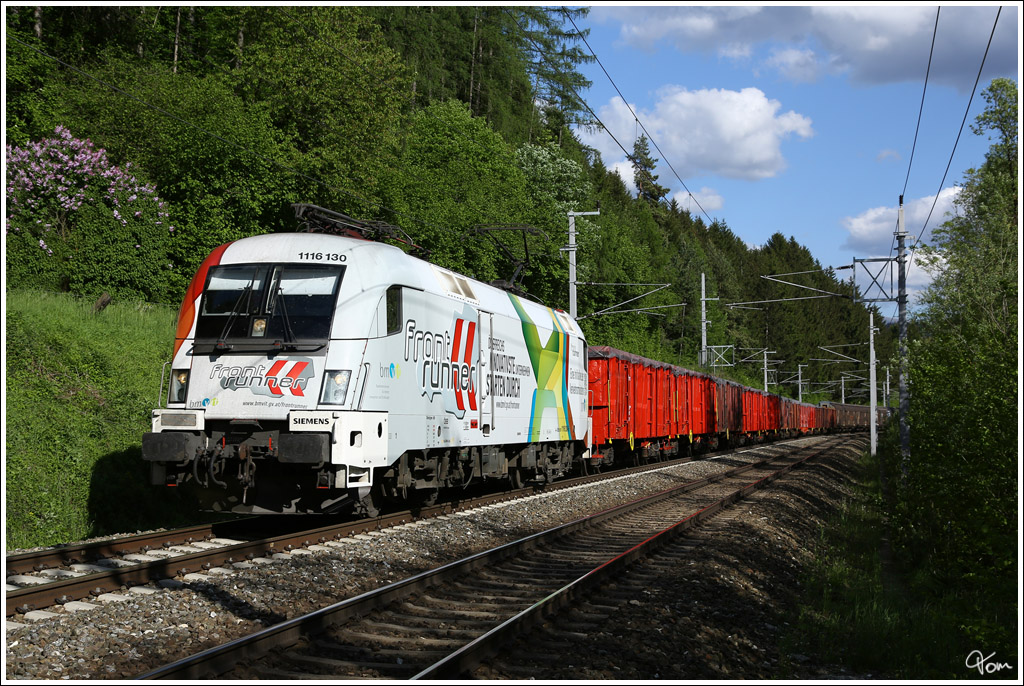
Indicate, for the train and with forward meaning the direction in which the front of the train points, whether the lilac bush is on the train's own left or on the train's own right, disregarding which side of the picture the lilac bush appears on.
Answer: on the train's own right

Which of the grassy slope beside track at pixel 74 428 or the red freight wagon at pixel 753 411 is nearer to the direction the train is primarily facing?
the grassy slope beside track

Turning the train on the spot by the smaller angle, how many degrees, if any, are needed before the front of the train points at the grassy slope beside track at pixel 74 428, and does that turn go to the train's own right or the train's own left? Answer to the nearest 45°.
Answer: approximately 90° to the train's own right

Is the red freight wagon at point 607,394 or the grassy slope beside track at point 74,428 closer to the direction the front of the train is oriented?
the grassy slope beside track

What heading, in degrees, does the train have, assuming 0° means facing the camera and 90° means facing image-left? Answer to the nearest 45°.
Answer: approximately 45°
